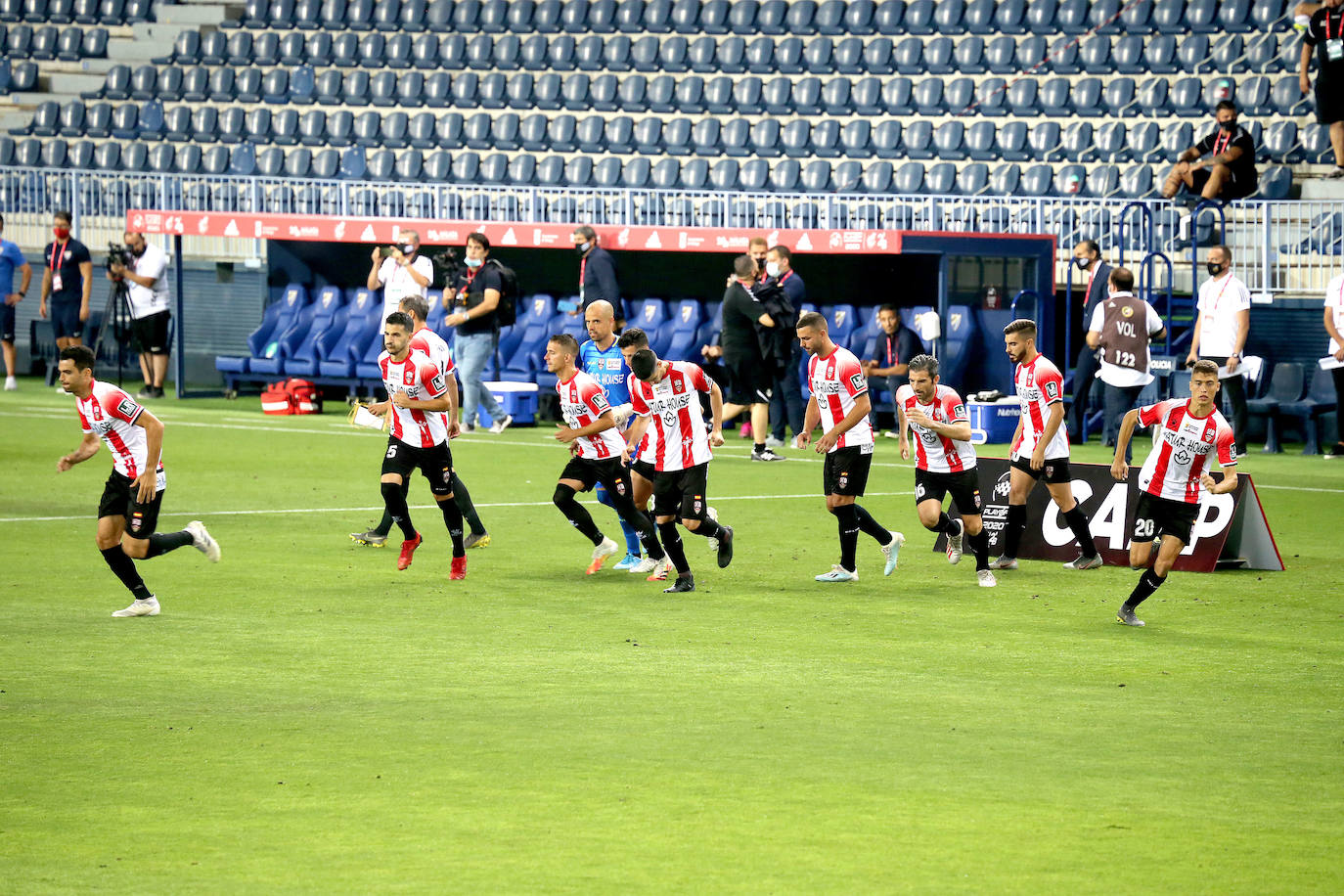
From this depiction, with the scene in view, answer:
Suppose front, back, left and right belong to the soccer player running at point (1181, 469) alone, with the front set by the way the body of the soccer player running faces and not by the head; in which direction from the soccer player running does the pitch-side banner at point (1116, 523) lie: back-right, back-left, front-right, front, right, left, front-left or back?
back

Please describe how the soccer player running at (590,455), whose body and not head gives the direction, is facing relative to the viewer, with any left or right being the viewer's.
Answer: facing the viewer and to the left of the viewer

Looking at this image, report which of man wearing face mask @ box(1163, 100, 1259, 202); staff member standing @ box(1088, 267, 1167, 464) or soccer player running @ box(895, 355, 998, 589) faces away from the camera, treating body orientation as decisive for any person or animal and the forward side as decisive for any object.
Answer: the staff member standing

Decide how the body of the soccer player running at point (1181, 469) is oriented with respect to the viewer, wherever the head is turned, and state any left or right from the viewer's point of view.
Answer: facing the viewer

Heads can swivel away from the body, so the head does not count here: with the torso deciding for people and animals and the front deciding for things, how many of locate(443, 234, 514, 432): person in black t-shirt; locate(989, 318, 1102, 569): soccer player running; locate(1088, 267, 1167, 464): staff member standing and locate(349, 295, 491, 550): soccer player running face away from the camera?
1

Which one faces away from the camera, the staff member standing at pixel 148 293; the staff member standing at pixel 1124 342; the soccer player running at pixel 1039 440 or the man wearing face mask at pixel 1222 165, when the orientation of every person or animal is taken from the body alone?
the staff member standing at pixel 1124 342

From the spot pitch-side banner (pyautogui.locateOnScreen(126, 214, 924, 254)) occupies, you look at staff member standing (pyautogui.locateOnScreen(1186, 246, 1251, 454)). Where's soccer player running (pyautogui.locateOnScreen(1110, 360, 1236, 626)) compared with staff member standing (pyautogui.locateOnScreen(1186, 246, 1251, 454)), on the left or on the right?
right

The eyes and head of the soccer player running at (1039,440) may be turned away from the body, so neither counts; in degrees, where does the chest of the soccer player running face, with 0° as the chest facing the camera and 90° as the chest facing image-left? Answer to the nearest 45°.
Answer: approximately 45°

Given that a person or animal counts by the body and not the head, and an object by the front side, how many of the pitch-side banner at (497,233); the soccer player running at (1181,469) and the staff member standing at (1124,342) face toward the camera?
2

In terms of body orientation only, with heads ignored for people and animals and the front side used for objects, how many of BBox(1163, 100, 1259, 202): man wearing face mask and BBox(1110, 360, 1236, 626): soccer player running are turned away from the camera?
0

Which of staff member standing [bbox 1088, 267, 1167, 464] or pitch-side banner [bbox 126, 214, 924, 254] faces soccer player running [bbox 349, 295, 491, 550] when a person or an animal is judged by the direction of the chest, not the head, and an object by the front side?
the pitch-side banner

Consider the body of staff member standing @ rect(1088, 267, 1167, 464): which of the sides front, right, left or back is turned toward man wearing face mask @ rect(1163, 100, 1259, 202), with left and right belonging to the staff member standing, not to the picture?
front

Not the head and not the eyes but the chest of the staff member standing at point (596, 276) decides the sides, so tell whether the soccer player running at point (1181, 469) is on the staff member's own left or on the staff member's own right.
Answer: on the staff member's own left

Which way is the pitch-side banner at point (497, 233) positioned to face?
toward the camera
